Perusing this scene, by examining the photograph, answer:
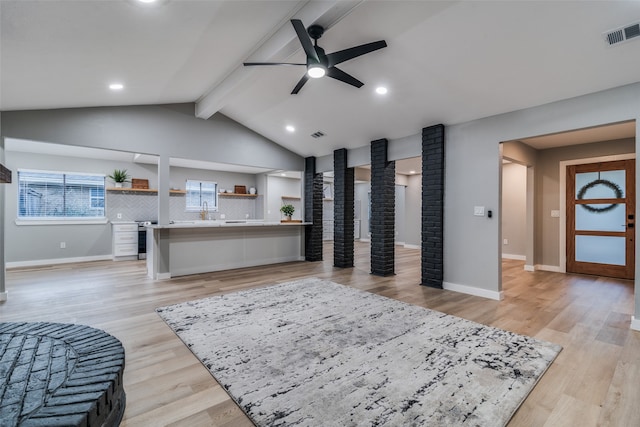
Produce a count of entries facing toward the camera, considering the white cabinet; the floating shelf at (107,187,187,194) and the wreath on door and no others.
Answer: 3

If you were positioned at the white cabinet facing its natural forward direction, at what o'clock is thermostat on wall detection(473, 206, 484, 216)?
The thermostat on wall is roughly at 11 o'clock from the white cabinet.

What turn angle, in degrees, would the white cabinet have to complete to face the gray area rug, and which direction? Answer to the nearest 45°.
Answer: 0° — it already faces it

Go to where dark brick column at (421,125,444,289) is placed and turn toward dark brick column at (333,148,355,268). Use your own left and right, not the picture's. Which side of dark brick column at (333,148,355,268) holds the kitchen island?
left

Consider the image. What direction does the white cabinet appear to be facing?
toward the camera

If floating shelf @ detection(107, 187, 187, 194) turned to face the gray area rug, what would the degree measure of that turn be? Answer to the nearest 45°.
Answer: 0° — it already faces it

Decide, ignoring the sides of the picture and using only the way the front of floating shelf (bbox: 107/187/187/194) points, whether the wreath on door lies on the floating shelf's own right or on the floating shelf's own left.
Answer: on the floating shelf's own left

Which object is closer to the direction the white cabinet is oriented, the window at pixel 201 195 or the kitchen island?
the kitchen island

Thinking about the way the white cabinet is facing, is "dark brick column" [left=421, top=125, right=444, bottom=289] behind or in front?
in front

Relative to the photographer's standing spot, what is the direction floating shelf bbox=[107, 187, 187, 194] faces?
facing the viewer

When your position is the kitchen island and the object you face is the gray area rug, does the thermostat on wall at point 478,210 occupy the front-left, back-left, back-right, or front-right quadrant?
front-left

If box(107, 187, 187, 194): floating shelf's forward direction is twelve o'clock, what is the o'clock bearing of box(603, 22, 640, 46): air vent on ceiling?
The air vent on ceiling is roughly at 11 o'clock from the floating shelf.

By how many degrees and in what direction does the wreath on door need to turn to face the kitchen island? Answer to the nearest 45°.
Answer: approximately 45° to its right
